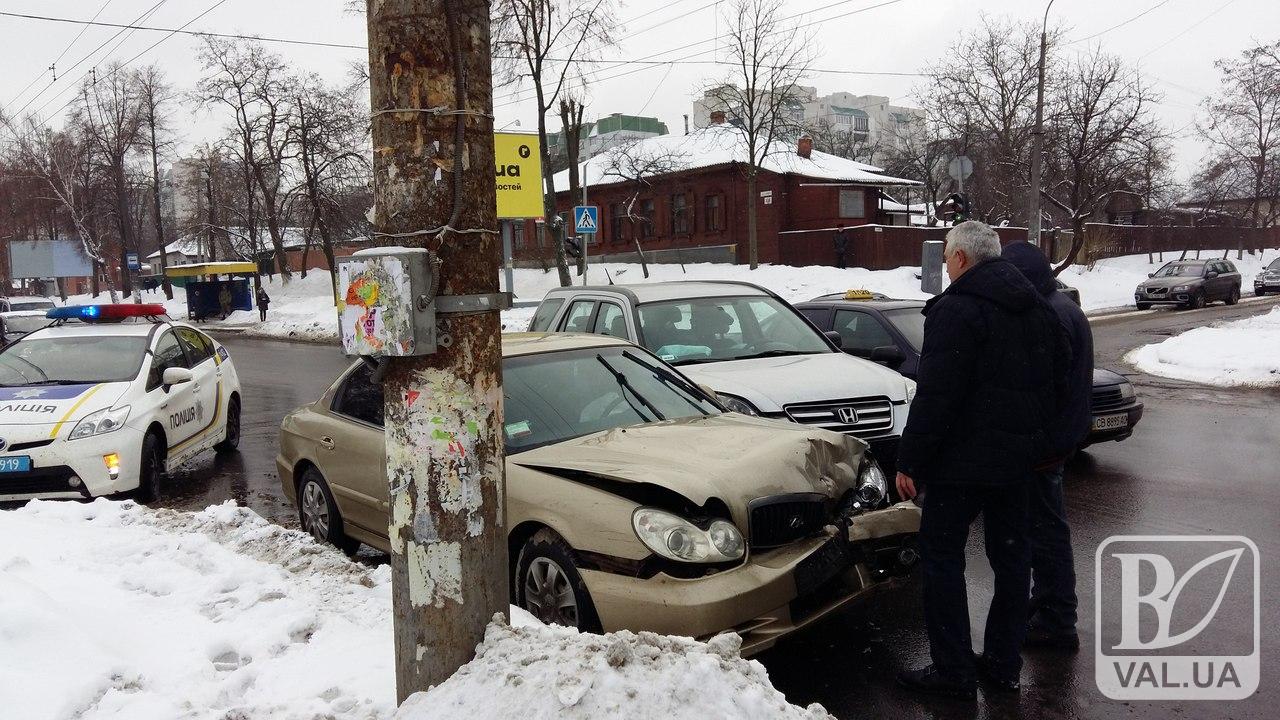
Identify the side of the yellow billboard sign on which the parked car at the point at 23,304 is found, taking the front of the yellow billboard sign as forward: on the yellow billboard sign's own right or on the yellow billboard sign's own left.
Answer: on the yellow billboard sign's own right

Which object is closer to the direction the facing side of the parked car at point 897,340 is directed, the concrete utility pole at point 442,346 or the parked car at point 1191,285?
the concrete utility pole

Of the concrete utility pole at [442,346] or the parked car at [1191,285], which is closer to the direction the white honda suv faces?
the concrete utility pole

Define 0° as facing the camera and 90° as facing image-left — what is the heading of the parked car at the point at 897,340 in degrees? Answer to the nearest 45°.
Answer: approximately 315°

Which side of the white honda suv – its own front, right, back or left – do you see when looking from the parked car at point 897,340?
left

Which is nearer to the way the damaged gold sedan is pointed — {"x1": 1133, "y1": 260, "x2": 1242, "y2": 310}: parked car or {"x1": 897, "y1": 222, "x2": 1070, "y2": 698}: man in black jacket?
the man in black jacket

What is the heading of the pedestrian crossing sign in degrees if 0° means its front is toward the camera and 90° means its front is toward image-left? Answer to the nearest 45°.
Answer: approximately 0°

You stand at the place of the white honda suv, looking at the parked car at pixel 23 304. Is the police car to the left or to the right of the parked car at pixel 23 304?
left
